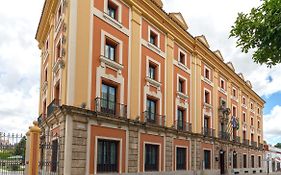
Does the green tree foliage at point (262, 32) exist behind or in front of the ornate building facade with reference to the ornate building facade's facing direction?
in front

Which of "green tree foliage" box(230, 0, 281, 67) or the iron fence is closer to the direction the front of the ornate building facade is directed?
the green tree foliage

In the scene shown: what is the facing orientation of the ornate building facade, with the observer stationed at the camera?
facing the viewer and to the right of the viewer

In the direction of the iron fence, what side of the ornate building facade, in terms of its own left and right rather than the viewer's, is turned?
right
